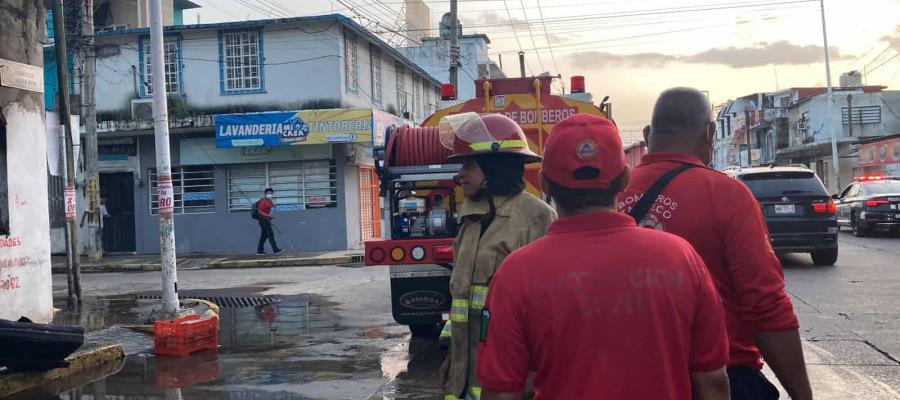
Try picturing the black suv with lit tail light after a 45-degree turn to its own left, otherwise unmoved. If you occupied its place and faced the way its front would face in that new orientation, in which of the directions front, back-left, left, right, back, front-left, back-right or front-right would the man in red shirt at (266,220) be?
front-left

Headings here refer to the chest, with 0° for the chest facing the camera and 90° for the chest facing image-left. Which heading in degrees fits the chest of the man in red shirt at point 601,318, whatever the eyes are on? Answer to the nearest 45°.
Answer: approximately 180°

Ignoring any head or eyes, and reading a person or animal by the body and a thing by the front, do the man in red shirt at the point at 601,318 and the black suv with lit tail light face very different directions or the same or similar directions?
same or similar directions

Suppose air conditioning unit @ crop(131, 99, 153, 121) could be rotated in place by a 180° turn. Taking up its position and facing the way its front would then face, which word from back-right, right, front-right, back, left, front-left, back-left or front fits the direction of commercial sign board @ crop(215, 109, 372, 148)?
back-right

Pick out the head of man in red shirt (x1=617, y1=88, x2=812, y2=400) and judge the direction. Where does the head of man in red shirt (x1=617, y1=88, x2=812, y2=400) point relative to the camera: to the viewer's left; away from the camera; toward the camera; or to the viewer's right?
away from the camera

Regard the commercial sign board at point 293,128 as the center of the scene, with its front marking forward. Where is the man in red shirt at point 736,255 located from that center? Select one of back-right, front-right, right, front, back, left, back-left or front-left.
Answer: front

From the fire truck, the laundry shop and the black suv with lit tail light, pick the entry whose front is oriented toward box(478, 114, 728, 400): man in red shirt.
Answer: the laundry shop

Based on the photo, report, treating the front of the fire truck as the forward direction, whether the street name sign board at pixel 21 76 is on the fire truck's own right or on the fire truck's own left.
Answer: on the fire truck's own left

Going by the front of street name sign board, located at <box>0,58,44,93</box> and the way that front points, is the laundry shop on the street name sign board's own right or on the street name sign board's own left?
on the street name sign board's own left

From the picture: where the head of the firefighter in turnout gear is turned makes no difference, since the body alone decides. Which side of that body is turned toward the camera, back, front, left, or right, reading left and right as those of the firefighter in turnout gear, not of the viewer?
left

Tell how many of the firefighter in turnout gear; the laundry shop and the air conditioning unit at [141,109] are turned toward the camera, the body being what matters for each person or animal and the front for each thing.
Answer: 2

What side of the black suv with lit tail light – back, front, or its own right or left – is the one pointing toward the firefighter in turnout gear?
back

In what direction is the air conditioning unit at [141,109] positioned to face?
toward the camera

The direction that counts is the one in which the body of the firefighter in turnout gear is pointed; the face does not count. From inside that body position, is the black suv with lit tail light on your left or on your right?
on your right

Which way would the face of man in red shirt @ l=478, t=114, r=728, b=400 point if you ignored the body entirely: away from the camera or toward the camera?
away from the camera

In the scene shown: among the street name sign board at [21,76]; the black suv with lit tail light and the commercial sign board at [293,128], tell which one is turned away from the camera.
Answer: the black suv with lit tail light

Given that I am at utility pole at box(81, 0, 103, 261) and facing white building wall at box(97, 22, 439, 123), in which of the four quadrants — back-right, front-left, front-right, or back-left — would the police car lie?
front-right
